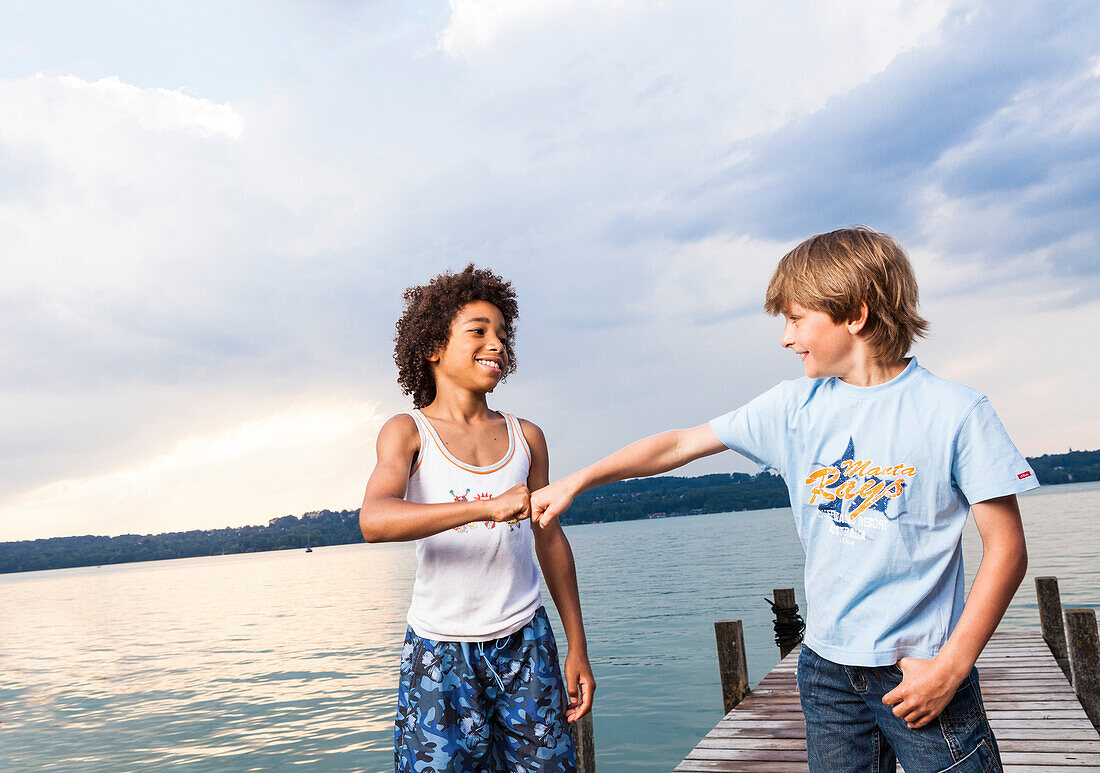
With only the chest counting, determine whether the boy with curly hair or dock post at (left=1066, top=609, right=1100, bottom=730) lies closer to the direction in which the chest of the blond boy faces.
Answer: the boy with curly hair

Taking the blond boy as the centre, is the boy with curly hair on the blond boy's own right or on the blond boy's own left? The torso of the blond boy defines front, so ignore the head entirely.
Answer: on the blond boy's own right

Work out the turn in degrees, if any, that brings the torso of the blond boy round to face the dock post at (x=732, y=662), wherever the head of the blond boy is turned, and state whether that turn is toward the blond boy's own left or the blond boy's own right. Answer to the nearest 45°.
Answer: approximately 135° to the blond boy's own right

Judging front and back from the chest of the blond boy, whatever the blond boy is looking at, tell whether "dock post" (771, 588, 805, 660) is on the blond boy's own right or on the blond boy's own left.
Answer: on the blond boy's own right

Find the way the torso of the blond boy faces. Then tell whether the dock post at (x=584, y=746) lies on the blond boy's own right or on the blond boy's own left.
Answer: on the blond boy's own right

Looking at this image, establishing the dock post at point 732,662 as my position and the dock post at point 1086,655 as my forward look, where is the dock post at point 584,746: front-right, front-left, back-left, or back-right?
back-right

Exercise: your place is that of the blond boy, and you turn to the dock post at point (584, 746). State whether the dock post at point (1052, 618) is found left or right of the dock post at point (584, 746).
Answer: right

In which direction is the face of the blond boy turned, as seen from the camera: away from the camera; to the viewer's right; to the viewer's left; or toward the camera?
to the viewer's left

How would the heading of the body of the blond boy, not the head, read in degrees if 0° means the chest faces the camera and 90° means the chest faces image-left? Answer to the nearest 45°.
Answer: approximately 45°
